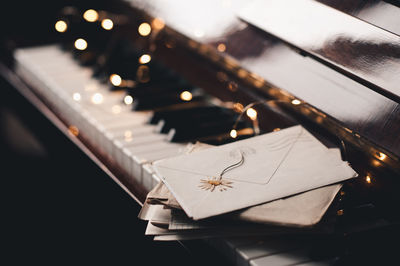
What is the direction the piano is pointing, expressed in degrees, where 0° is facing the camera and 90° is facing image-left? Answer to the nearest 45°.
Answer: approximately 45°
